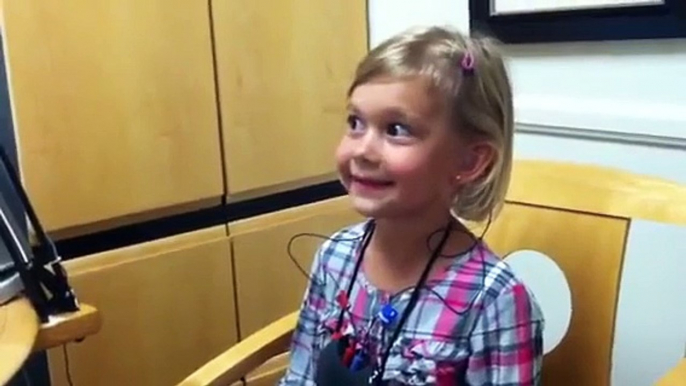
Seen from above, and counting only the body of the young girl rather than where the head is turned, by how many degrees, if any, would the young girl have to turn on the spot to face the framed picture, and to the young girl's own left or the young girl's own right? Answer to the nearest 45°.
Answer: approximately 180°

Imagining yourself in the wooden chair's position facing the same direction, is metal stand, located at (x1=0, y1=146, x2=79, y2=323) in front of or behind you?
in front

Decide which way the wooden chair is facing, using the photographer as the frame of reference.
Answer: facing the viewer and to the left of the viewer

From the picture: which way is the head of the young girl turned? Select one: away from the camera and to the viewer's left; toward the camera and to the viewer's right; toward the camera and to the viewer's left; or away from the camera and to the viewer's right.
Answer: toward the camera and to the viewer's left
